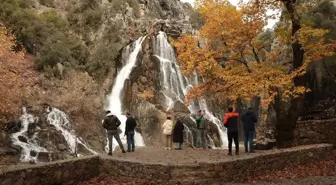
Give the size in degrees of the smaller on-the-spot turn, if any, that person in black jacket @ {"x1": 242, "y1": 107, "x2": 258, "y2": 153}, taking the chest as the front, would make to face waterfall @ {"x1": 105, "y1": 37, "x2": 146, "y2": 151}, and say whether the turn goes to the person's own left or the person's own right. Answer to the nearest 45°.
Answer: approximately 45° to the person's own left

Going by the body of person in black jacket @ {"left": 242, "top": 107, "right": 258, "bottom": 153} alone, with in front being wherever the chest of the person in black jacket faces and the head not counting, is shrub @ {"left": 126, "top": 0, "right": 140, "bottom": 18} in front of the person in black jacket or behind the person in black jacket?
in front

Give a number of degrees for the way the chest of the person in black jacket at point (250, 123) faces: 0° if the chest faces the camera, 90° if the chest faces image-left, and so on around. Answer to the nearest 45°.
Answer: approximately 180°

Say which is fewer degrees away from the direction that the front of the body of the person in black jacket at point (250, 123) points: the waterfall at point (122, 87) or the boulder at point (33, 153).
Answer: the waterfall

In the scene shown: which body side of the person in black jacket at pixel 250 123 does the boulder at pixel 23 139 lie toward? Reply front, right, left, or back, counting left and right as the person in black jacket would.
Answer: left

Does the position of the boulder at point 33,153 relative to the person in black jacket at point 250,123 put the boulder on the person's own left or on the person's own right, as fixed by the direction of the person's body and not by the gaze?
on the person's own left

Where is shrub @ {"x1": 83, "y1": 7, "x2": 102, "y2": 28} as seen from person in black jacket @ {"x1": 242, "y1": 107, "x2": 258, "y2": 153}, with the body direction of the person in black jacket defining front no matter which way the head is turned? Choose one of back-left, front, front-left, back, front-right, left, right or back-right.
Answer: front-left

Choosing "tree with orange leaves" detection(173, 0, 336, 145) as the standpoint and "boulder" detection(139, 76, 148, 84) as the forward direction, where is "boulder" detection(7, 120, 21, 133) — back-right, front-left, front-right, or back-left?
front-left

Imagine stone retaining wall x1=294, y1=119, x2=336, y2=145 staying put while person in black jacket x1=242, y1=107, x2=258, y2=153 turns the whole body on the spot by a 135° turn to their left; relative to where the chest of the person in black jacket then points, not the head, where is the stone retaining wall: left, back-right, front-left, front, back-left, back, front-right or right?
back

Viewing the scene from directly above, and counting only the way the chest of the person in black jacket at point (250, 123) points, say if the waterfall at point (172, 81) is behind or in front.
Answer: in front

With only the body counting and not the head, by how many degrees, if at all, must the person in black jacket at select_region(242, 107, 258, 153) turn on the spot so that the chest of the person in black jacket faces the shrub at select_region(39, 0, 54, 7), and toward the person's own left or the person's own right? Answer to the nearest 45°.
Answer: approximately 45° to the person's own left
